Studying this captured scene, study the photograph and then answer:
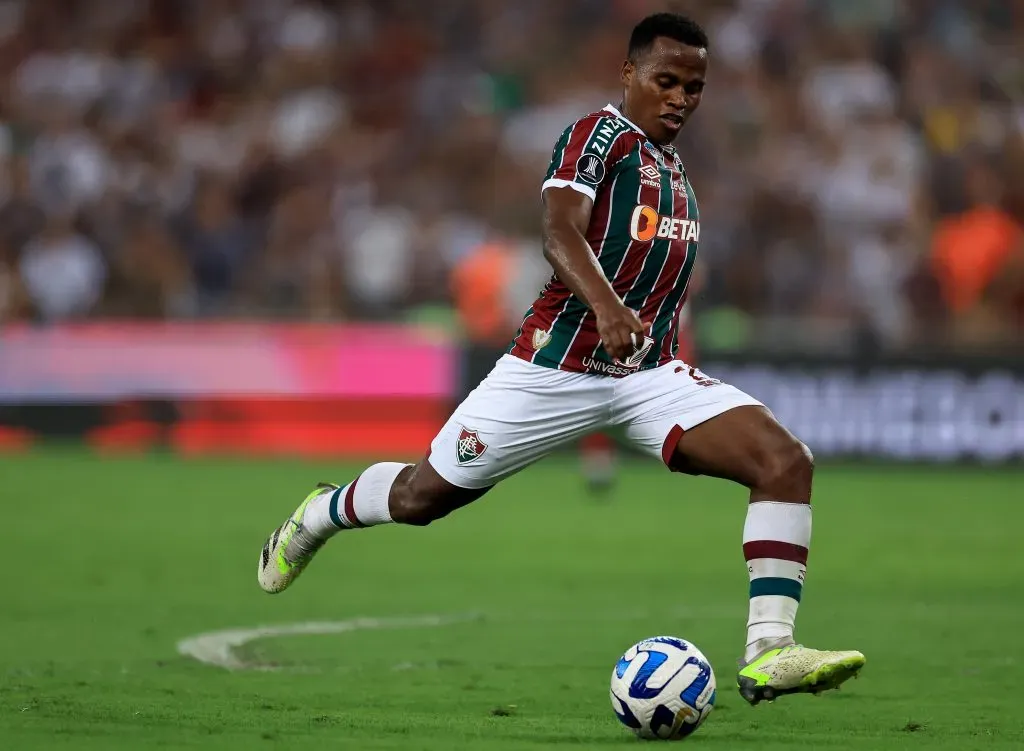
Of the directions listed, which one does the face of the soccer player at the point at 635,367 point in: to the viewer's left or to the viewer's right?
to the viewer's right

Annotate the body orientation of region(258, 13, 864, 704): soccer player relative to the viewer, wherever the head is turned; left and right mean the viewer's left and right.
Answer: facing the viewer and to the right of the viewer
